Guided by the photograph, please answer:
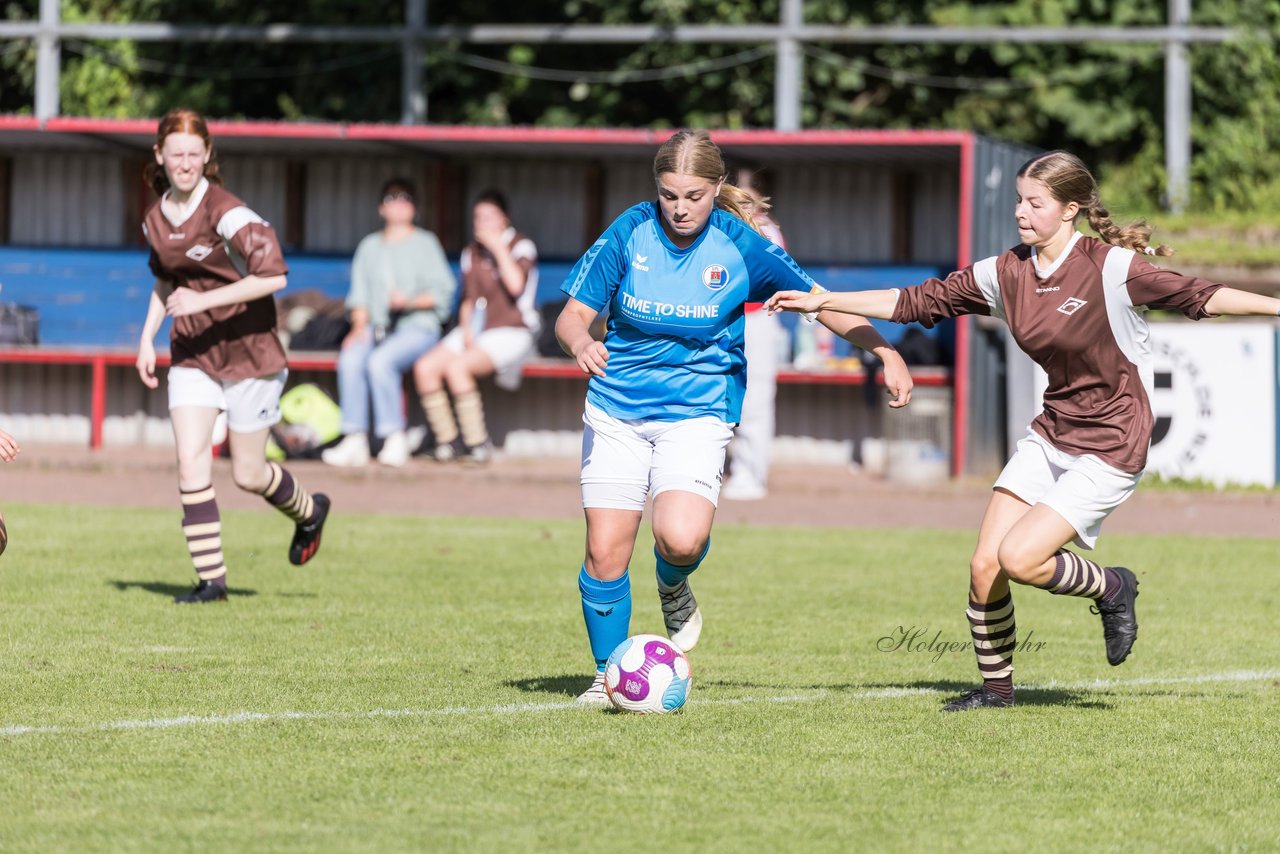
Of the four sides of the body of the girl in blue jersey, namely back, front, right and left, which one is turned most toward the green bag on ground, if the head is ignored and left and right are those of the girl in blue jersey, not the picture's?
back

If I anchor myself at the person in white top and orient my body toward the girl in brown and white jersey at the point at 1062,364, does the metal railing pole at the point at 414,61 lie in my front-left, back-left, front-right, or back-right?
back-right

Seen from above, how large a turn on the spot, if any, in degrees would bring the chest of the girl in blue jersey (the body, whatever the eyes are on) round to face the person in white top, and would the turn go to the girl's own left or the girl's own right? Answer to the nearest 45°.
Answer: approximately 180°

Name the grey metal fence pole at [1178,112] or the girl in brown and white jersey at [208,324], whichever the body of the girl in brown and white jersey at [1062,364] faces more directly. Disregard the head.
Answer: the girl in brown and white jersey

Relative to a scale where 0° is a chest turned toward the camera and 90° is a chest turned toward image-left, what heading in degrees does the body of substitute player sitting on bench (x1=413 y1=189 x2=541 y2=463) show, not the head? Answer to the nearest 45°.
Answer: approximately 45°

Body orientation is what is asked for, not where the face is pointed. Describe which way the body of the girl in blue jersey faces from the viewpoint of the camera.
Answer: toward the camera

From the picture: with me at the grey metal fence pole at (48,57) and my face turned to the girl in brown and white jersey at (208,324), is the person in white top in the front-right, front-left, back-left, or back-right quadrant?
front-left
